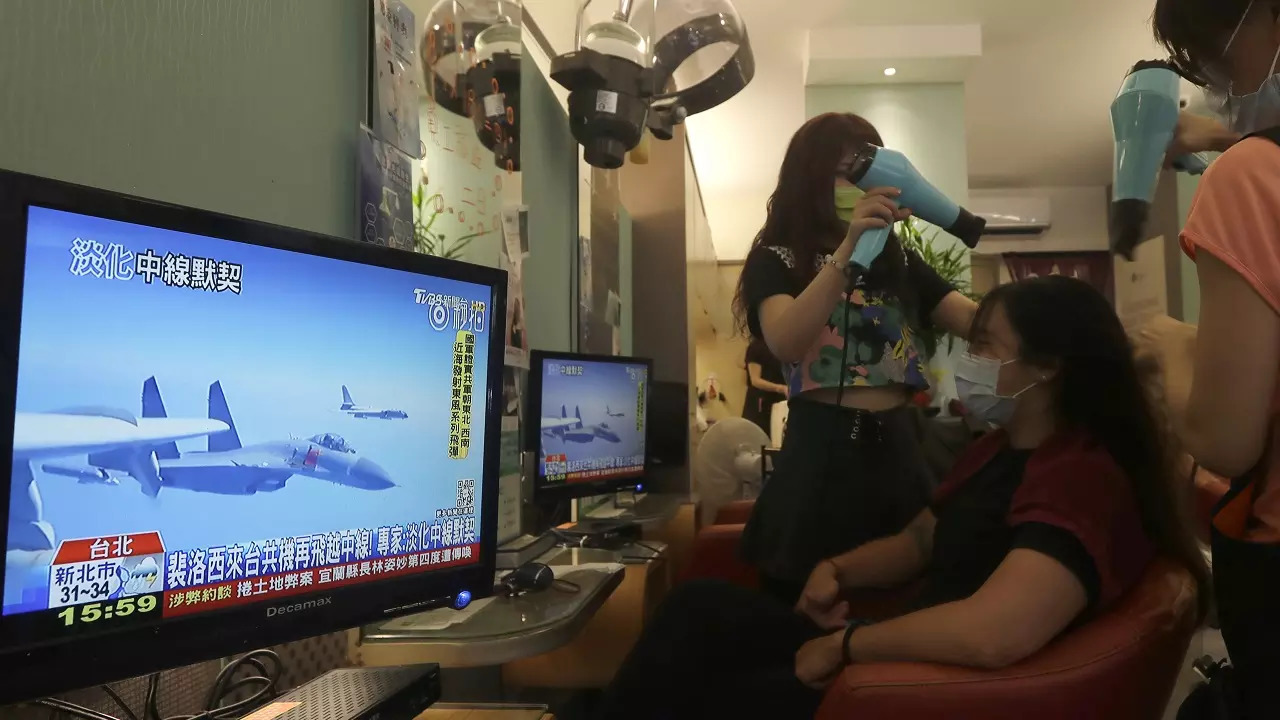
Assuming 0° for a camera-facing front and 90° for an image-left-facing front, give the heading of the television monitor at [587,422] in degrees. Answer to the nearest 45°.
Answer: approximately 315°

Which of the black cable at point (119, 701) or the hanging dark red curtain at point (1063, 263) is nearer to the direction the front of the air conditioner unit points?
the black cable

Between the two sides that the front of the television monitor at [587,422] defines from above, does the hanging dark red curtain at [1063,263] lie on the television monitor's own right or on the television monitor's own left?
on the television monitor's own left

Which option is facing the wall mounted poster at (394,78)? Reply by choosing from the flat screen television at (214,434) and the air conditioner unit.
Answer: the air conditioner unit

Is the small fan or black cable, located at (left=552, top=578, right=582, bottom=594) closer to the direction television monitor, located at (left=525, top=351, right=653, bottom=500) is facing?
the black cable

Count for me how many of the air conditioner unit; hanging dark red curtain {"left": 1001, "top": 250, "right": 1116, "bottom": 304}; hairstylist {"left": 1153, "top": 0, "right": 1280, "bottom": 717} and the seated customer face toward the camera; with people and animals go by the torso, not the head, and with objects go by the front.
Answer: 2

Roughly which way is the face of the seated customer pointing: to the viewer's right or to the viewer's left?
to the viewer's left

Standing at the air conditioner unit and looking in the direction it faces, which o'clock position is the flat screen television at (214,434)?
The flat screen television is roughly at 12 o'clock from the air conditioner unit.

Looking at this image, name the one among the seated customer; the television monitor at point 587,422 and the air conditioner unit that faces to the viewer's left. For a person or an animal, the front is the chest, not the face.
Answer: the seated customer

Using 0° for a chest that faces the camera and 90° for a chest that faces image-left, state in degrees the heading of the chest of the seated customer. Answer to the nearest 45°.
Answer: approximately 90°
